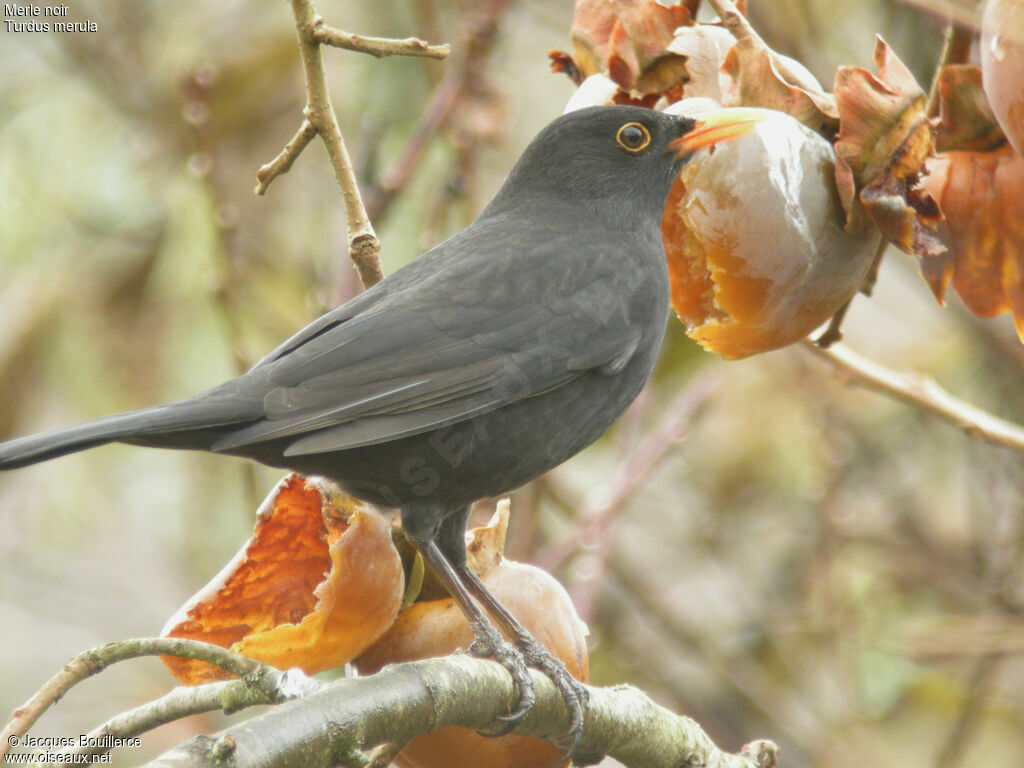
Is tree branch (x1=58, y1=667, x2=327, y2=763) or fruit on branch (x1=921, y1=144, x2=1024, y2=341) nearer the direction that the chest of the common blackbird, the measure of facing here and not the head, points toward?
the fruit on branch

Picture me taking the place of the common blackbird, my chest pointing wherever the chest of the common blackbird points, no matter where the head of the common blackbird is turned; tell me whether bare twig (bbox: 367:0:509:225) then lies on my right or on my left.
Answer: on my left

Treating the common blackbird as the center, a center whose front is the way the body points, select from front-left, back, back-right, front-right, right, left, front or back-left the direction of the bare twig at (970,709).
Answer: front-left

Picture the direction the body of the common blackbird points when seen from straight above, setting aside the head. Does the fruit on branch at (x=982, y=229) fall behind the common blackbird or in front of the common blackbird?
in front

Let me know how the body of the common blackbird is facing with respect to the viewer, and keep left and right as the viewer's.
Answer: facing to the right of the viewer

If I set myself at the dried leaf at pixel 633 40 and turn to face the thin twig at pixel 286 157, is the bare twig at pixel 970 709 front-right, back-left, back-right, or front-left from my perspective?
back-right

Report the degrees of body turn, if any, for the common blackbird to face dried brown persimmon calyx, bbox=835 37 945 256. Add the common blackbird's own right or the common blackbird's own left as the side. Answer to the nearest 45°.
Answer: approximately 45° to the common blackbird's own right

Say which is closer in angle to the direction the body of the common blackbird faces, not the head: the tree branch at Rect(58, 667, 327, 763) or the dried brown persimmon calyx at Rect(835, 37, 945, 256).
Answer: the dried brown persimmon calyx

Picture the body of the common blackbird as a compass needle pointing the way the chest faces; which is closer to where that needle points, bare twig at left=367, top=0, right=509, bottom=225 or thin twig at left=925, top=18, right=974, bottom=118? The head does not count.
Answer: the thin twig

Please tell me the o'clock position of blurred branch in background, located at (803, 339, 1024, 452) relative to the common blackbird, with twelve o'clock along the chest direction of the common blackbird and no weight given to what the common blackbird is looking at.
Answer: The blurred branch in background is roughly at 12 o'clock from the common blackbird.
